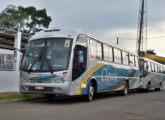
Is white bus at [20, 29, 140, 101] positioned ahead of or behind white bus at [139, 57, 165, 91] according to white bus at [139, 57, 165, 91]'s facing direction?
ahead

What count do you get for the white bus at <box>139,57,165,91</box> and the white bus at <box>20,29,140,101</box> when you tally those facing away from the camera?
0

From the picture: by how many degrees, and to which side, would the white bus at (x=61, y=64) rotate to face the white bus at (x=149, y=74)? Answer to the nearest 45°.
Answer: approximately 180°

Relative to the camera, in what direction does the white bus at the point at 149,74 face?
facing the viewer and to the left of the viewer
